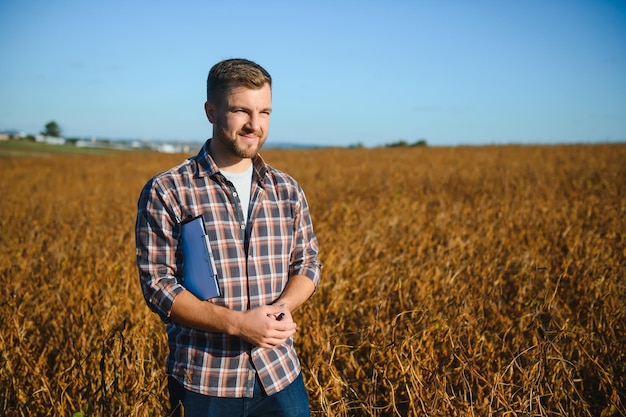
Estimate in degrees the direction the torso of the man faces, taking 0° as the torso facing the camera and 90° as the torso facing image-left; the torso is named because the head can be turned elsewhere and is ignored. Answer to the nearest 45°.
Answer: approximately 315°

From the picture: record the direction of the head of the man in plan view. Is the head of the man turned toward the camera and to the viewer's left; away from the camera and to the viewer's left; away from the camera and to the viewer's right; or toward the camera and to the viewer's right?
toward the camera and to the viewer's right
